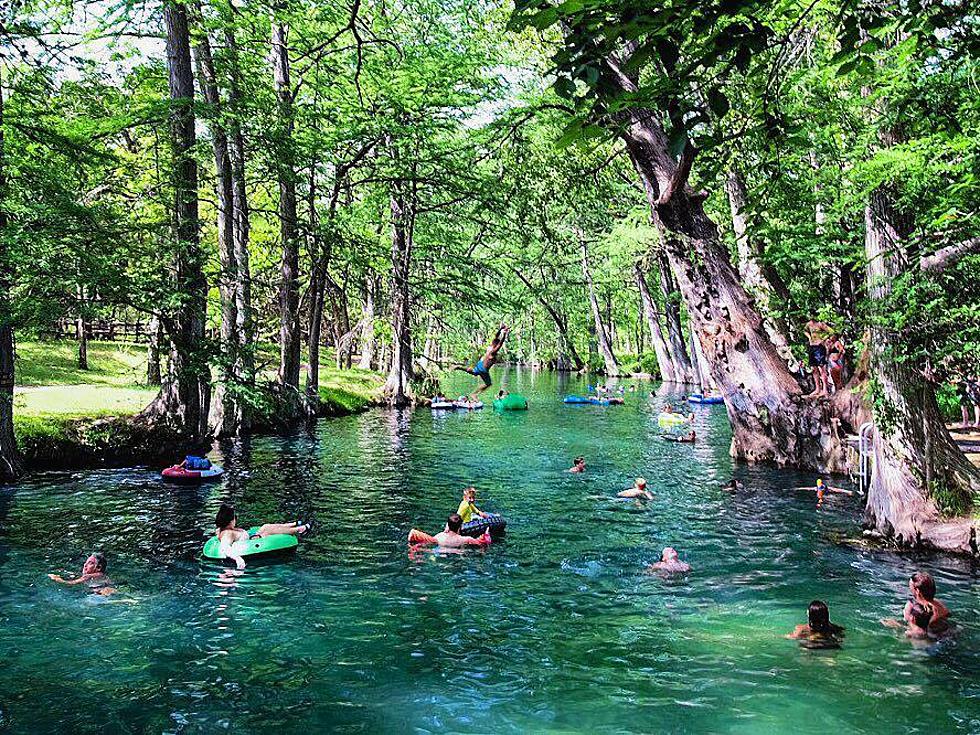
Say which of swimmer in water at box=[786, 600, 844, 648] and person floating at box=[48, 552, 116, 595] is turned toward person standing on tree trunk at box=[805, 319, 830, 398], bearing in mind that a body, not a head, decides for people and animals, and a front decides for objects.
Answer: the swimmer in water

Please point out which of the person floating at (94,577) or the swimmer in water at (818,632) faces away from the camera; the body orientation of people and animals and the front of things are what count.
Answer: the swimmer in water

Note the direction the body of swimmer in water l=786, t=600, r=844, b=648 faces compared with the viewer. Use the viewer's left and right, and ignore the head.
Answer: facing away from the viewer

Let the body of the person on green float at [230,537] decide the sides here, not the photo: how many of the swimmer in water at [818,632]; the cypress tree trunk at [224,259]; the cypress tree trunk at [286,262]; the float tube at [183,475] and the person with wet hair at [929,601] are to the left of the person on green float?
3

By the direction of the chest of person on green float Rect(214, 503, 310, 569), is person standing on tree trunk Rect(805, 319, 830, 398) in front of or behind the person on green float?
in front

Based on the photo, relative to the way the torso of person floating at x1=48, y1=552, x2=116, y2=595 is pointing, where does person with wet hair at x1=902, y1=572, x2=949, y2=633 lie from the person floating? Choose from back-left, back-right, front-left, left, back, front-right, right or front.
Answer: back-left

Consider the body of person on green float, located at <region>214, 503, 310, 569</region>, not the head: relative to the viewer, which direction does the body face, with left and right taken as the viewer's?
facing to the right of the viewer

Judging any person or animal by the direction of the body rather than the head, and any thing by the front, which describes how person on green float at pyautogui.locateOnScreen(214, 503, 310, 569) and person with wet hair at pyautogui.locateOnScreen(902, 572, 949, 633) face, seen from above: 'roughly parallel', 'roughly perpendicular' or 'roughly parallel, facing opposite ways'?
roughly perpendicular

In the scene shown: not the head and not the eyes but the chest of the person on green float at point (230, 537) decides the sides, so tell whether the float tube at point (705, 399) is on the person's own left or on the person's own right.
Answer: on the person's own left

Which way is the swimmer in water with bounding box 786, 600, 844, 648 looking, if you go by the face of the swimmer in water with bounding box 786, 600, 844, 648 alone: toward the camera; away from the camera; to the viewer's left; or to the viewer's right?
away from the camera

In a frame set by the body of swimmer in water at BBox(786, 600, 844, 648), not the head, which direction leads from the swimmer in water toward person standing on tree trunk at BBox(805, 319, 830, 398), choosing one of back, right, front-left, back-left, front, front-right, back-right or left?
front
